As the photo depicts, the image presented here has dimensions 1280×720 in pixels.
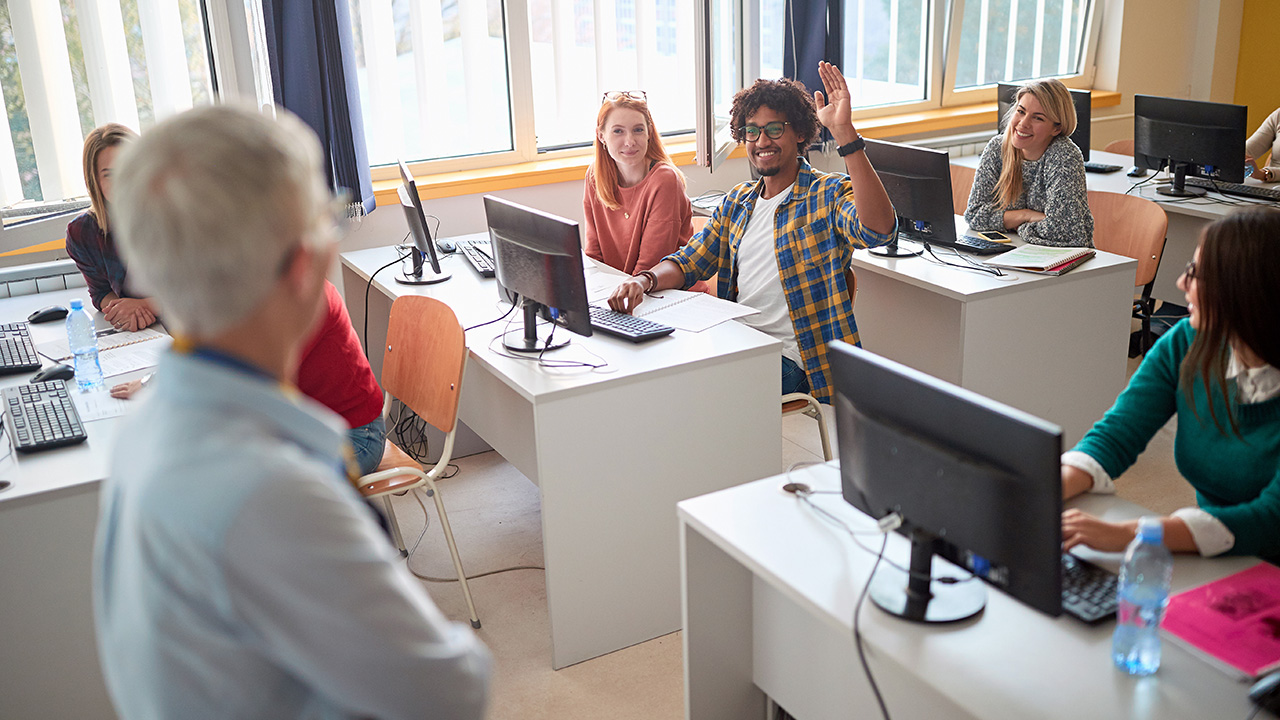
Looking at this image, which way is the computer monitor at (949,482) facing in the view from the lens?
facing away from the viewer and to the right of the viewer

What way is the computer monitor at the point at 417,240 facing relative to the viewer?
to the viewer's right

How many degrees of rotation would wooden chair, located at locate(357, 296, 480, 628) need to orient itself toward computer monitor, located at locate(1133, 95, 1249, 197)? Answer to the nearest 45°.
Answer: approximately 135° to its left

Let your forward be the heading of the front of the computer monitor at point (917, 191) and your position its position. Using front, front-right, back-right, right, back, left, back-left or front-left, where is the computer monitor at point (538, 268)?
back

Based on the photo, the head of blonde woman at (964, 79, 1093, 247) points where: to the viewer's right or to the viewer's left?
to the viewer's left

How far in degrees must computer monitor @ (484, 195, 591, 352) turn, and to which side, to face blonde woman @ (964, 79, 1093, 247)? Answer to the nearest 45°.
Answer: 0° — it already faces them
